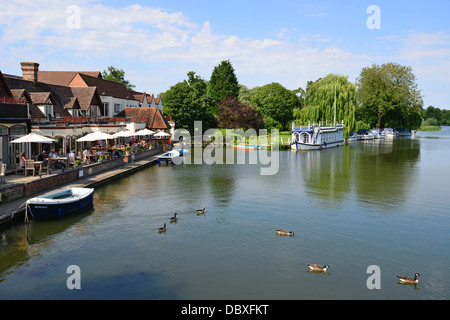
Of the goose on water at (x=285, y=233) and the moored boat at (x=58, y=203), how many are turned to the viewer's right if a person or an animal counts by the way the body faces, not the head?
1
